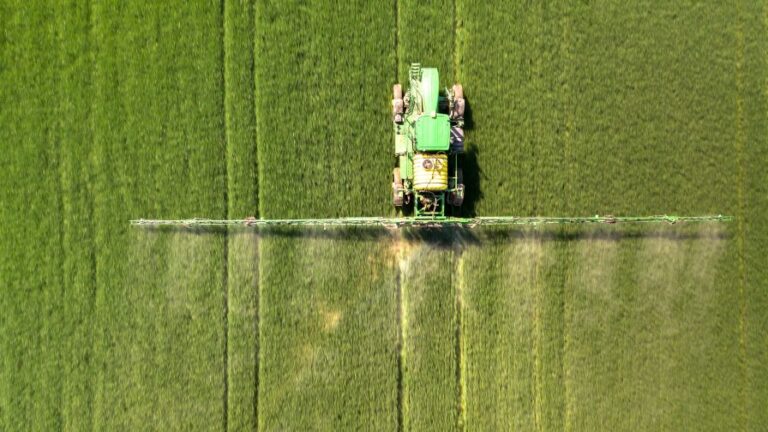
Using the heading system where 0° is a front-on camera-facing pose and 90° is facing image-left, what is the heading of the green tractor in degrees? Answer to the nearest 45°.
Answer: approximately 180°
